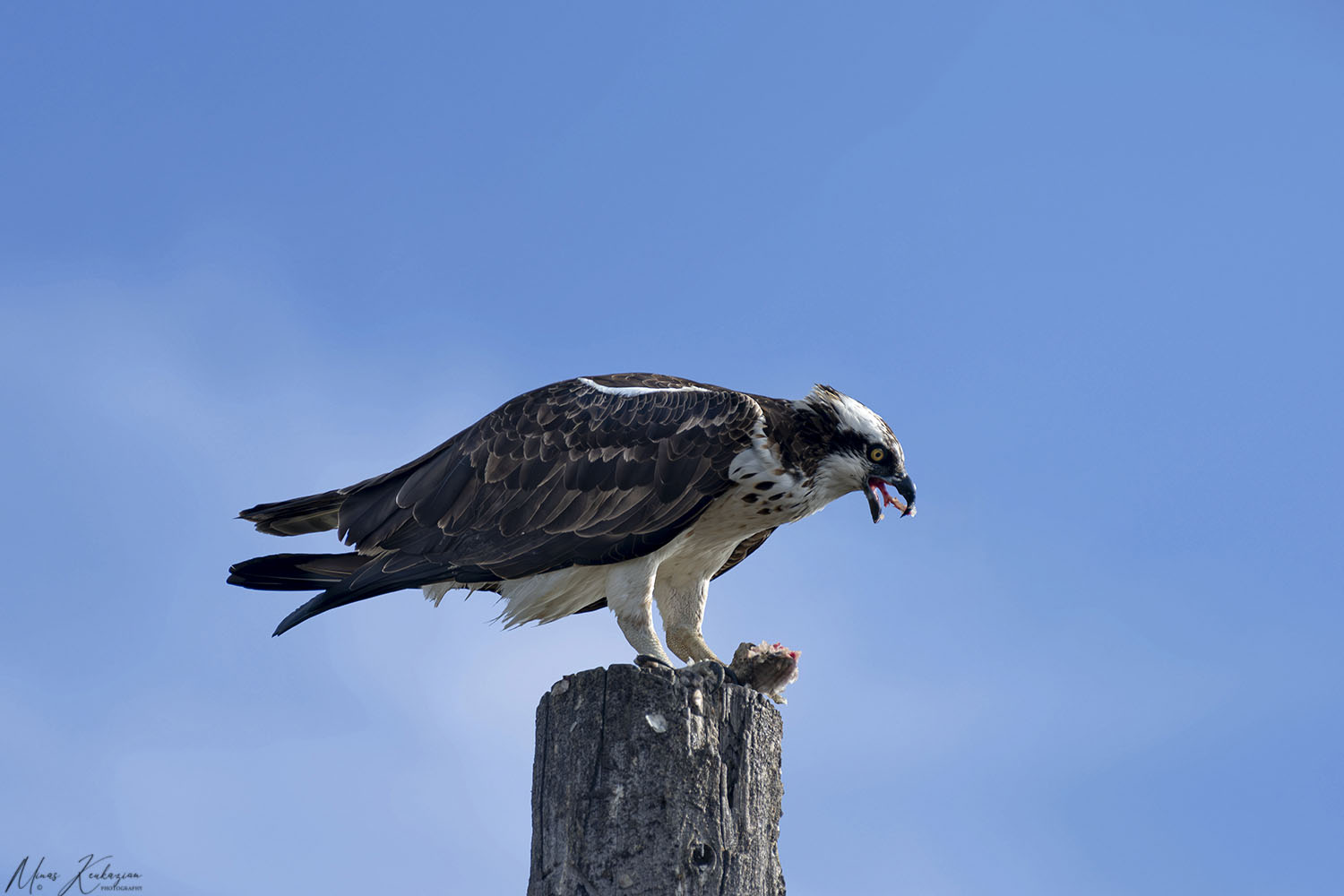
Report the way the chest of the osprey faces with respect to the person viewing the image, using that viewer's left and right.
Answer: facing to the right of the viewer
